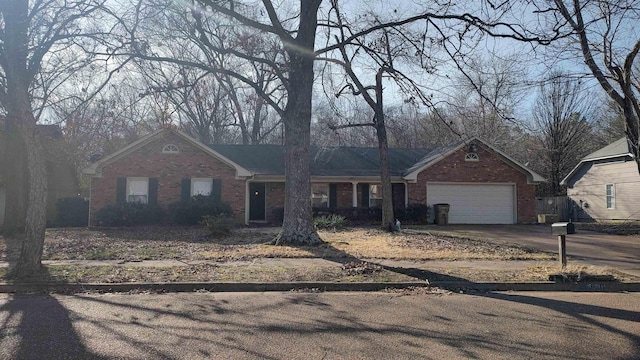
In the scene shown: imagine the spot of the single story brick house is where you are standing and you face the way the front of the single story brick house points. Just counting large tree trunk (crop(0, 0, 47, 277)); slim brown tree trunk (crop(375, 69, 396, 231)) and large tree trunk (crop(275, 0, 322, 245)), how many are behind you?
0

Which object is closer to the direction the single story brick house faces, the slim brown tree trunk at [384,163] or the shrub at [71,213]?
the slim brown tree trunk

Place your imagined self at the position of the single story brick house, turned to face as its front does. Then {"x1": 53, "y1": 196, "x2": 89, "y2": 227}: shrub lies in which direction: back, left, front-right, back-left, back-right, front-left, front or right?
right

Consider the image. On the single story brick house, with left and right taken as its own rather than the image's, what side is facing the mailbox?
front

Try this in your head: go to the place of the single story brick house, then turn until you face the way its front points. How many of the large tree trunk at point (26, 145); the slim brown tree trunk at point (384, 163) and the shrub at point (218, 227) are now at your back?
0

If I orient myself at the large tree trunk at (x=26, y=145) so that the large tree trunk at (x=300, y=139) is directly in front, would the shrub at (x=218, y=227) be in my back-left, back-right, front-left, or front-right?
front-left

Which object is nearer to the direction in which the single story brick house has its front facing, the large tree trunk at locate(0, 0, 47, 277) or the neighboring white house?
the large tree trunk

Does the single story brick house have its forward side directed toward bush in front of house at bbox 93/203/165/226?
no

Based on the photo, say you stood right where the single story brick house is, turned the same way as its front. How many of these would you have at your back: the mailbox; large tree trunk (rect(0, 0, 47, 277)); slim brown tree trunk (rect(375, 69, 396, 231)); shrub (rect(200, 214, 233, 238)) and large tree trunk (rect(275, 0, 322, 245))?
0

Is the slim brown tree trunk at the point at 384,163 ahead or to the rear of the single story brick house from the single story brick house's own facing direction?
ahead

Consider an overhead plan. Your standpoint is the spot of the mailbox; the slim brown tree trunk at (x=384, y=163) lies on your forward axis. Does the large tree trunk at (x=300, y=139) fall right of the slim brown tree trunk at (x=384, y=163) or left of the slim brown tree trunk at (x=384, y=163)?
left

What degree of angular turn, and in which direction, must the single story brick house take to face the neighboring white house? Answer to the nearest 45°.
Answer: approximately 90° to its left

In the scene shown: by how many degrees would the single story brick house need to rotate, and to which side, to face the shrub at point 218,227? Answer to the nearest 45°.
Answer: approximately 45° to its right

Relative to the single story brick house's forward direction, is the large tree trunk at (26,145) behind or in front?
in front

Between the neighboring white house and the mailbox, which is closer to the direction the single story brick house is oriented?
the mailbox

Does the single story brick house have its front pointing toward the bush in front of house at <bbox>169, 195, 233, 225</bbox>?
no

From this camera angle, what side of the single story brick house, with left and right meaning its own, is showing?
front

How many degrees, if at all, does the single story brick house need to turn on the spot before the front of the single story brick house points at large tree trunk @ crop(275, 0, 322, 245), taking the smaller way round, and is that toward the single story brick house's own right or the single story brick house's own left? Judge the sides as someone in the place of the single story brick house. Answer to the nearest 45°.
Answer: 0° — it already faces it
